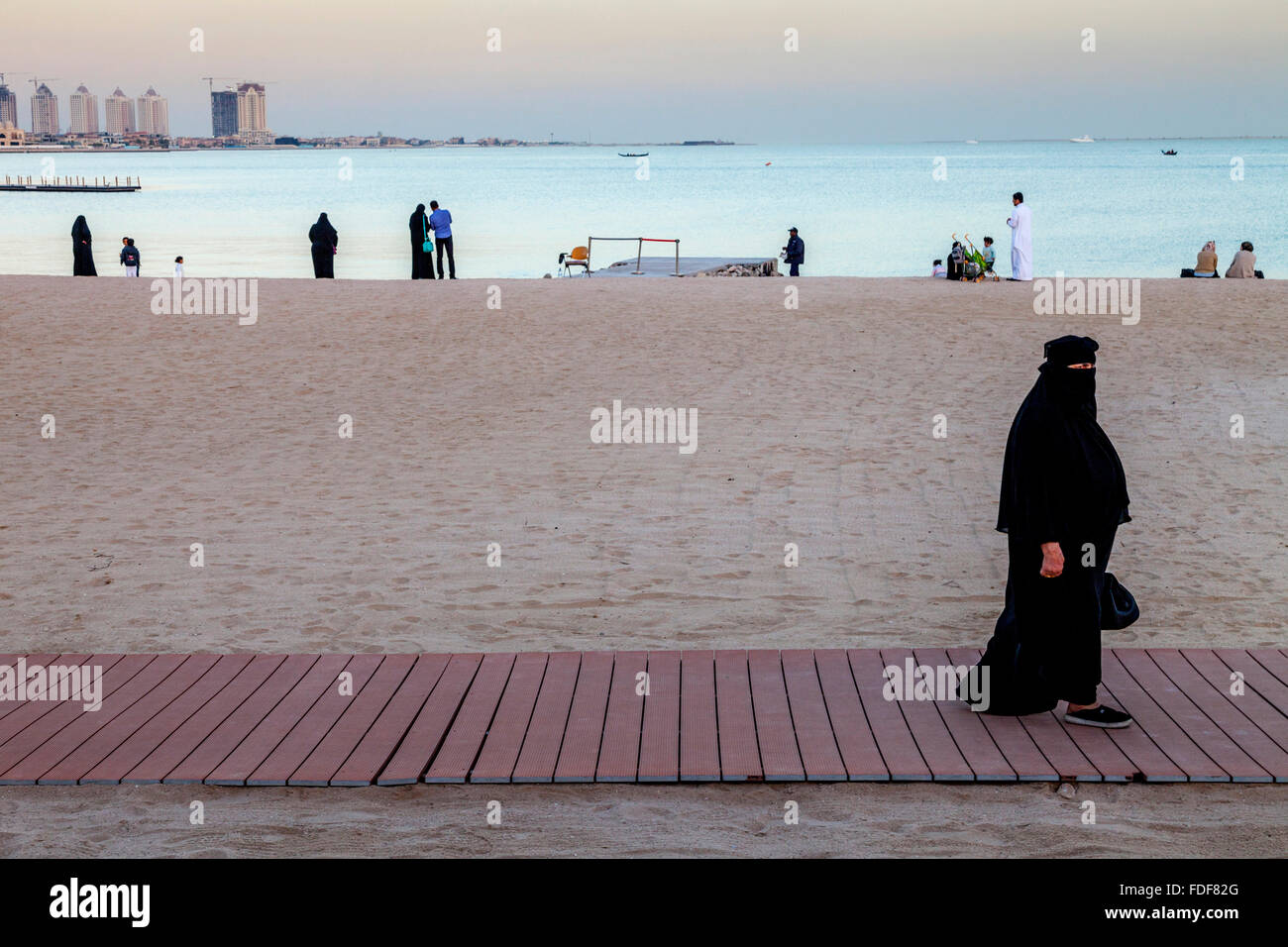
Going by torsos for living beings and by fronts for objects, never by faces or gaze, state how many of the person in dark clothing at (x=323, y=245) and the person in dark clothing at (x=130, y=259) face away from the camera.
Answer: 2

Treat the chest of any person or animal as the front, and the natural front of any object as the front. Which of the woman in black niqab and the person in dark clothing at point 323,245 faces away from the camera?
the person in dark clothing

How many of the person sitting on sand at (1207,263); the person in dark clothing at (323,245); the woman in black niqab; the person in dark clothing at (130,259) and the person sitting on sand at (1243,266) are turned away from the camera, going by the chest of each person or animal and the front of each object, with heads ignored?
4

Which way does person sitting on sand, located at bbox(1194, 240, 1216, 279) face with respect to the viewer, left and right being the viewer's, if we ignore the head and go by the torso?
facing away from the viewer

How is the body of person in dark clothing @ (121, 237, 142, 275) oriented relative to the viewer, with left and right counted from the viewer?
facing away from the viewer

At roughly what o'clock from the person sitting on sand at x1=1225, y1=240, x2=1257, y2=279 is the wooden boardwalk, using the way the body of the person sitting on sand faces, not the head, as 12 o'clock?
The wooden boardwalk is roughly at 6 o'clock from the person sitting on sand.

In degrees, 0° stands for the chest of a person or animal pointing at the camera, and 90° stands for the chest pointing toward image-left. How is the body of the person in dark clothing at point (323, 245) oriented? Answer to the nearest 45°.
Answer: approximately 180°

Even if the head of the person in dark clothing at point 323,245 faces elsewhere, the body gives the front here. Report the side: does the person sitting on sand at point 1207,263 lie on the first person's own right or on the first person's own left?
on the first person's own right

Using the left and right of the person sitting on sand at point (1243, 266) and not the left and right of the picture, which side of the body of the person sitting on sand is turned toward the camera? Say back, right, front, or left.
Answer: back
